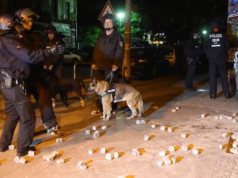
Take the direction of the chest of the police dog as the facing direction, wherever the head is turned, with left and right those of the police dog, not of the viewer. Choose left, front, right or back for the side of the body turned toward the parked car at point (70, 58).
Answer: right

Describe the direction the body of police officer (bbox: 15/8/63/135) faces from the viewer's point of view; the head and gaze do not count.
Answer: to the viewer's right

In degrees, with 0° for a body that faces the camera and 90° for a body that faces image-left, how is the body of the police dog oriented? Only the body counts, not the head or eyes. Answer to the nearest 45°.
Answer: approximately 90°

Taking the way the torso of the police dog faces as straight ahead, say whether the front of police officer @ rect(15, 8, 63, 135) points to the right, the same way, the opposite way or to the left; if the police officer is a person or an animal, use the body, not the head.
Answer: the opposite way

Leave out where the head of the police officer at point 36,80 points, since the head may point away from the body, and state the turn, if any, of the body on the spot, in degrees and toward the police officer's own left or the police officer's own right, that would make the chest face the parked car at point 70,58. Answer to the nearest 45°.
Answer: approximately 90° to the police officer's own left

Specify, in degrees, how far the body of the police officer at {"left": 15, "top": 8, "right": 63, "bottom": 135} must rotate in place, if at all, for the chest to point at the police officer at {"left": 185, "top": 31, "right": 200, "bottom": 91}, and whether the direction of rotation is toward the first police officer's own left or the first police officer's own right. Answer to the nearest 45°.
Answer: approximately 45° to the first police officer's own left
